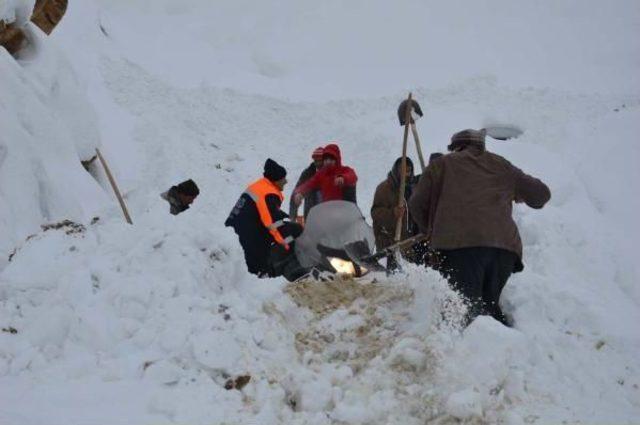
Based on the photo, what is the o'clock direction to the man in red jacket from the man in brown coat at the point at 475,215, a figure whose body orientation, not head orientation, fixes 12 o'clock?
The man in red jacket is roughly at 11 o'clock from the man in brown coat.

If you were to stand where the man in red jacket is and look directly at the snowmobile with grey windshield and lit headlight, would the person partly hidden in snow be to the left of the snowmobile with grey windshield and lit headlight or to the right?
right

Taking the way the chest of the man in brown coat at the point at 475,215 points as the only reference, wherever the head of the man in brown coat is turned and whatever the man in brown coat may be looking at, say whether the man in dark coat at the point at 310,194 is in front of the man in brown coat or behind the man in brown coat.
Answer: in front

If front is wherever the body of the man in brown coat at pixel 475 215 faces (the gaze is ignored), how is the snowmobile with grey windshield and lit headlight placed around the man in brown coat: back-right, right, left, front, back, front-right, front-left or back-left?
front-left

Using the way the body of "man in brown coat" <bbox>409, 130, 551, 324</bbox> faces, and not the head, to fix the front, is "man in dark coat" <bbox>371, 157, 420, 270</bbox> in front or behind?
in front

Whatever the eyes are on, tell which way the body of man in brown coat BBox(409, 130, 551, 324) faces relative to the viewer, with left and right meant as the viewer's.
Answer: facing away from the viewer

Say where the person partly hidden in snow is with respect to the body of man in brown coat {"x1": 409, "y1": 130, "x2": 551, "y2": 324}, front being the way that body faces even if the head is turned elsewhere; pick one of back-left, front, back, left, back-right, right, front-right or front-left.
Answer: front-left
